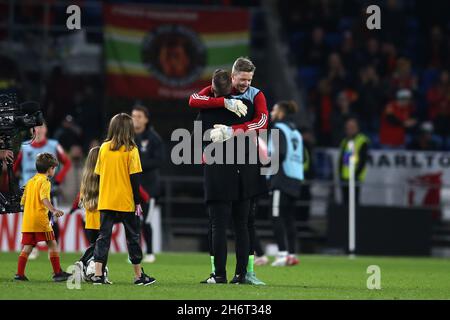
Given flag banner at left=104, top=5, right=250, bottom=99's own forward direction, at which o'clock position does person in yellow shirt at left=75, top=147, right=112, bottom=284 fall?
The person in yellow shirt is roughly at 12 o'clock from the flag banner.

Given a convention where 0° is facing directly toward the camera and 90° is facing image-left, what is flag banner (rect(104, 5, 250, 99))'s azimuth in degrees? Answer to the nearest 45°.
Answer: approximately 0°

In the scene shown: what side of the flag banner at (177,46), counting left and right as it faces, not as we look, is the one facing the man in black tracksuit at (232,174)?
front

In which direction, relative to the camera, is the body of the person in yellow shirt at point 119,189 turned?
away from the camera

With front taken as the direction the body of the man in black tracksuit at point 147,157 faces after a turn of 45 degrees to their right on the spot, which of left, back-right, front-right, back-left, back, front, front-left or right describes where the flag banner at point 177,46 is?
right

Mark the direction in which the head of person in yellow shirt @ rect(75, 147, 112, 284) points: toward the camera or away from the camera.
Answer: away from the camera

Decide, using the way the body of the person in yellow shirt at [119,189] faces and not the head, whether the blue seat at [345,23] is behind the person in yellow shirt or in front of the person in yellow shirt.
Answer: in front

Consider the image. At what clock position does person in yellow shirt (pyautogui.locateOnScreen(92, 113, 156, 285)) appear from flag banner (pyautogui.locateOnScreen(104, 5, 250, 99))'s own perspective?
The person in yellow shirt is roughly at 12 o'clock from the flag banner.

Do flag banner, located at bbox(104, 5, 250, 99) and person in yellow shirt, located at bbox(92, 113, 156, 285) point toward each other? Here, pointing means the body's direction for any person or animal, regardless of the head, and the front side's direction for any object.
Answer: yes
